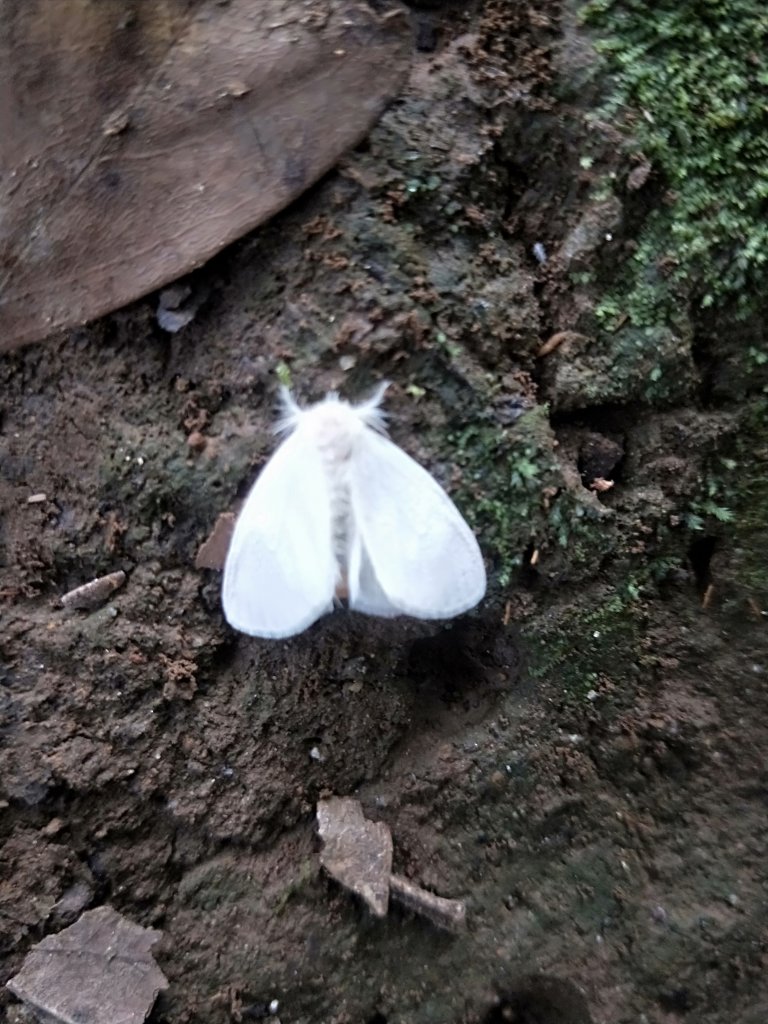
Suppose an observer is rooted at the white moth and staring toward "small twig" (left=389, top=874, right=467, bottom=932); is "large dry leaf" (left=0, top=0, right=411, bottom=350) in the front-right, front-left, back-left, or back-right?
back-right

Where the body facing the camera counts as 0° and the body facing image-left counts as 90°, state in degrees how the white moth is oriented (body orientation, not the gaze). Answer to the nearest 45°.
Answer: approximately 180°
